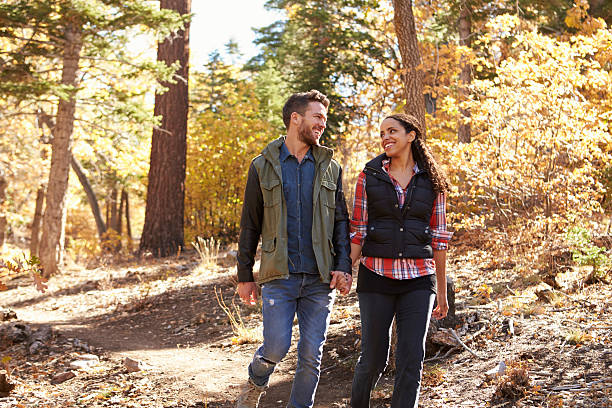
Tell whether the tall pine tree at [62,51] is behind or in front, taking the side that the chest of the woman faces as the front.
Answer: behind

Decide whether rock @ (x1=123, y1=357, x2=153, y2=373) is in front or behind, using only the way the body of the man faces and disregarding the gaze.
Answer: behind

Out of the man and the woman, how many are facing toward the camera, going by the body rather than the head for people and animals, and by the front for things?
2

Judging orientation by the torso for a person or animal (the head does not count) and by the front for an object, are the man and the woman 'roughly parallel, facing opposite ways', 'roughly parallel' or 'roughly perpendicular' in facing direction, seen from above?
roughly parallel

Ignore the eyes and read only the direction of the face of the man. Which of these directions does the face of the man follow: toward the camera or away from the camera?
toward the camera

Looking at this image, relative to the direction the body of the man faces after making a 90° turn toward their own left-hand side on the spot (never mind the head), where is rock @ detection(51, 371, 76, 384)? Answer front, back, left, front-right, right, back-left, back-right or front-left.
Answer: back-left

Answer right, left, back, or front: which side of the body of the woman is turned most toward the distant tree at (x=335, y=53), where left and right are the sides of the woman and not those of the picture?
back

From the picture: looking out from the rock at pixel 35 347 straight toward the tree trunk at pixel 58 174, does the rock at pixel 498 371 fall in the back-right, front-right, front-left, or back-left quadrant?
back-right

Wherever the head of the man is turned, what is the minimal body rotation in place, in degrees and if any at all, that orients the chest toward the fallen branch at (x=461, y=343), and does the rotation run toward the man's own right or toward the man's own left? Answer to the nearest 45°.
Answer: approximately 135° to the man's own left

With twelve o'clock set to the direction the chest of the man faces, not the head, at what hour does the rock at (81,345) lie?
The rock is roughly at 5 o'clock from the man.

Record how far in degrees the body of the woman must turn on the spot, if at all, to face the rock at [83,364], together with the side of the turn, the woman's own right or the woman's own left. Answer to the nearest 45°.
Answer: approximately 135° to the woman's own right

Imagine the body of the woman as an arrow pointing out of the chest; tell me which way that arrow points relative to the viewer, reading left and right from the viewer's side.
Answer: facing the viewer

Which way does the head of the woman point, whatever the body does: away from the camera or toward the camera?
toward the camera

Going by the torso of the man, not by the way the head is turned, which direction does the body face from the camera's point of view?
toward the camera
